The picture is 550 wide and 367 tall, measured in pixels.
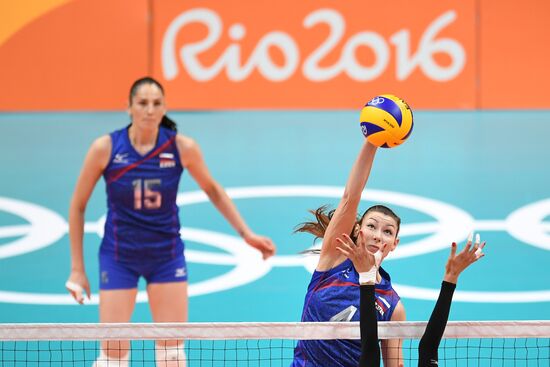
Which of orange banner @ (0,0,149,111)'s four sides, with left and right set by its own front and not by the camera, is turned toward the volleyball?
front

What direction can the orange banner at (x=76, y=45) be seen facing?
toward the camera

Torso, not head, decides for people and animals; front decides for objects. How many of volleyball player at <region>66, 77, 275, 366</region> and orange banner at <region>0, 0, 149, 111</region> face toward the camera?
2

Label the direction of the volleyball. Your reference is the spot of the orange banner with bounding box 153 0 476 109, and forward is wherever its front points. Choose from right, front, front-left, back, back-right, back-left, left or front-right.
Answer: front

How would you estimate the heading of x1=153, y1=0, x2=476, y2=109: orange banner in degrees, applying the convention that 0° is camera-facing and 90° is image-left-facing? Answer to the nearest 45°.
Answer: approximately 0°

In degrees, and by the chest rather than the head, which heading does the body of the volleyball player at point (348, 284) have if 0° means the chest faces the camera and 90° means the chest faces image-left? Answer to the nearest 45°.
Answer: approximately 315°

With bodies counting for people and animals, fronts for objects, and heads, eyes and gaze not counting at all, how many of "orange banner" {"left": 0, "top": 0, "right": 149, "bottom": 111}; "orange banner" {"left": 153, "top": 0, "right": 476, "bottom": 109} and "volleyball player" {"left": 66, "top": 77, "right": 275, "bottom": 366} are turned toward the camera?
3

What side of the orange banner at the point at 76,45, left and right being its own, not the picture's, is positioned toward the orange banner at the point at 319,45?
left

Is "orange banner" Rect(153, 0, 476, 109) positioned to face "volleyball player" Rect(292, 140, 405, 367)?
yes

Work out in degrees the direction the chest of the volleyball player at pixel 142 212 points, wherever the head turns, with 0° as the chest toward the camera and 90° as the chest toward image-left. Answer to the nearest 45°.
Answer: approximately 0°

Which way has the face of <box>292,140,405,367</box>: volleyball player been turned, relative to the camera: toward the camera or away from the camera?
toward the camera

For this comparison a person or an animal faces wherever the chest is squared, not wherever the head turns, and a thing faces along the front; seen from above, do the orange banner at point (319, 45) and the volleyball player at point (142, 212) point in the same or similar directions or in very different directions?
same or similar directions

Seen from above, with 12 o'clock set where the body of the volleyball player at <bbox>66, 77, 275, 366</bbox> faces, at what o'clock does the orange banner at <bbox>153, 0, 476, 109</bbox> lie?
The orange banner is roughly at 7 o'clock from the volleyball player.

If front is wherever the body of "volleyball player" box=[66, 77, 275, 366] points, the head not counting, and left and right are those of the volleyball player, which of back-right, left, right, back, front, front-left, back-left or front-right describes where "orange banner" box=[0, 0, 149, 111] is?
back

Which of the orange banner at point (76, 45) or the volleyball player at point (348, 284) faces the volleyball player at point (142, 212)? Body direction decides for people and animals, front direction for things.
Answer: the orange banner

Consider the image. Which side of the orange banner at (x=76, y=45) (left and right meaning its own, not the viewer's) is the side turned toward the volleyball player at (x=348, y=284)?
front
